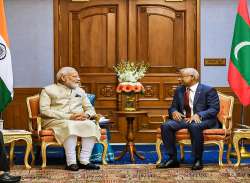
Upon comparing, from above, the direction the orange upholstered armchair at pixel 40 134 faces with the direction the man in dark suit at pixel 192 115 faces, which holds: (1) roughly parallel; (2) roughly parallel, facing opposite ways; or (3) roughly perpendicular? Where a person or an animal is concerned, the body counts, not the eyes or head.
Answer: roughly perpendicular

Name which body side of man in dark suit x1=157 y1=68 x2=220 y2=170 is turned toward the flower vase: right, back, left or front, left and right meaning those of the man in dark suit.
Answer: right

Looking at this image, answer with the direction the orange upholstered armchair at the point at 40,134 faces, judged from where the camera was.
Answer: facing the viewer and to the right of the viewer

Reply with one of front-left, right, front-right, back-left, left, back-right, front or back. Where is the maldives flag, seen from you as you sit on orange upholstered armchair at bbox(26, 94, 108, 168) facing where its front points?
front-left

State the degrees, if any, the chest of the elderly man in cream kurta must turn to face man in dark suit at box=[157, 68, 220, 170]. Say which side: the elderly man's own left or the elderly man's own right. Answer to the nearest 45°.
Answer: approximately 45° to the elderly man's own left

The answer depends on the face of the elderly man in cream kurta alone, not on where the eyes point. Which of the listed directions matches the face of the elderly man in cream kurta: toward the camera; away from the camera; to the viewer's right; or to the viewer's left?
to the viewer's right

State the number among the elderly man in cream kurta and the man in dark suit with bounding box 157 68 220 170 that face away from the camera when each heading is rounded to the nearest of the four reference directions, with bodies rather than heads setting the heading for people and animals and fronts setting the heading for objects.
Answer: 0

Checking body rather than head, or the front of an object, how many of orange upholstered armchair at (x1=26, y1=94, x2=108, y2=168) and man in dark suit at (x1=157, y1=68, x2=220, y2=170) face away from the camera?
0

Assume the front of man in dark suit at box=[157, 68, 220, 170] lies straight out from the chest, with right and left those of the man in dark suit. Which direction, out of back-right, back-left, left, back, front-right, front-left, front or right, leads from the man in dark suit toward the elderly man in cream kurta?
front-right

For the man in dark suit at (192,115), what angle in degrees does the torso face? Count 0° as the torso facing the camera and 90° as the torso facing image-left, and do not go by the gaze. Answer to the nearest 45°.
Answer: approximately 45°

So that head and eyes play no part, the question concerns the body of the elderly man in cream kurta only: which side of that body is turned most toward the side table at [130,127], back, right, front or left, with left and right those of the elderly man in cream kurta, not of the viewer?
left

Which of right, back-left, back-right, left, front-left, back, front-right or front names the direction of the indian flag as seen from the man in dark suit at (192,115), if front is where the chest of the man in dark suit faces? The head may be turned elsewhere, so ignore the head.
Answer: front-right

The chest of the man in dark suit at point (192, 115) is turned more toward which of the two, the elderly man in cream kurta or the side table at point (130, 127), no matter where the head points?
the elderly man in cream kurta
